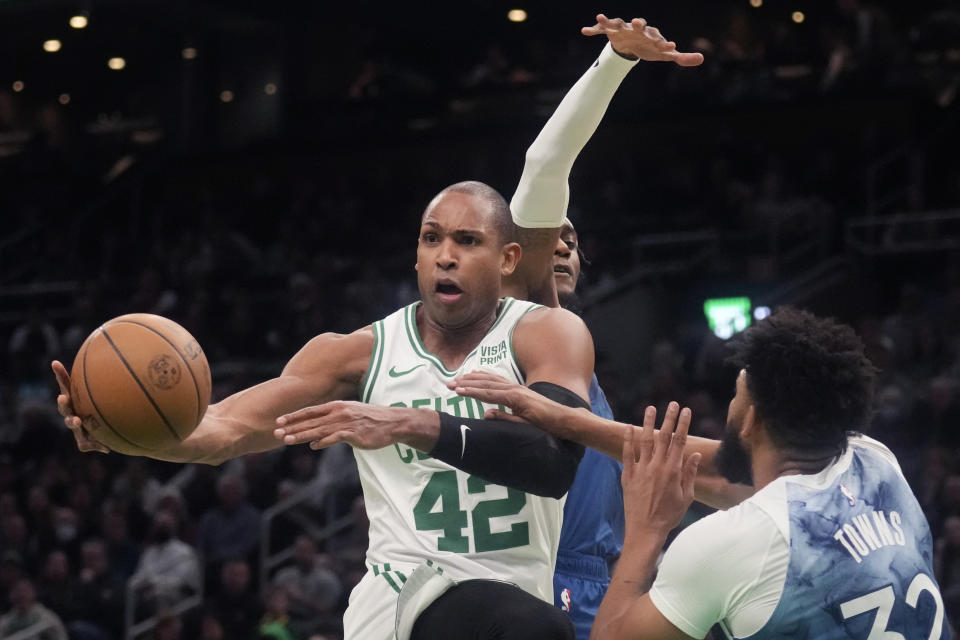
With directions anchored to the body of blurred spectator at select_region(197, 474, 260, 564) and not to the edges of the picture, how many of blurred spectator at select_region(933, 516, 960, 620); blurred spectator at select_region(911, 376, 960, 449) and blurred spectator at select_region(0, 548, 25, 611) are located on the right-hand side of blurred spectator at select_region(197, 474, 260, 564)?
1

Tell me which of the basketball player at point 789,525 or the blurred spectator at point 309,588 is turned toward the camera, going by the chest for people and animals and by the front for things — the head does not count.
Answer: the blurred spectator

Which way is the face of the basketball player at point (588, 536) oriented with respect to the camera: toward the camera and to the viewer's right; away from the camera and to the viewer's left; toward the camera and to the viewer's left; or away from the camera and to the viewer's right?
toward the camera and to the viewer's left

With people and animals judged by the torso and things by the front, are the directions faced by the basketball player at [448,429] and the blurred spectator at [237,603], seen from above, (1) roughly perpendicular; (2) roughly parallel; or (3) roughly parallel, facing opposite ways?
roughly parallel

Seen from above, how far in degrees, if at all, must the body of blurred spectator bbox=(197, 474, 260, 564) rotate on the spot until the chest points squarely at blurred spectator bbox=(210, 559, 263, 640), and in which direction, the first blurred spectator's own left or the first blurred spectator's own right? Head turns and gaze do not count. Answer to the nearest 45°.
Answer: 0° — they already face them

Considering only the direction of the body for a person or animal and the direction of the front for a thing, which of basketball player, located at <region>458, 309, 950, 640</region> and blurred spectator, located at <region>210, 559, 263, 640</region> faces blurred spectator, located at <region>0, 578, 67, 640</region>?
the basketball player

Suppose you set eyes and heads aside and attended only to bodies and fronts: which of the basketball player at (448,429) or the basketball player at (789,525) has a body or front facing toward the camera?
the basketball player at (448,429)

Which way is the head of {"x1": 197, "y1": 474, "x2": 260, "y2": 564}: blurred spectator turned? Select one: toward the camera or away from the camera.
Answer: toward the camera

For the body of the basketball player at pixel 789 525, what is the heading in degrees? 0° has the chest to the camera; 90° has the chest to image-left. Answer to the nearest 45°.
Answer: approximately 135°

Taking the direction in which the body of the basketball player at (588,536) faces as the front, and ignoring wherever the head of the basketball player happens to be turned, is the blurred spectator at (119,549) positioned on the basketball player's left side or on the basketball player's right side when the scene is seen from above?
on the basketball player's right side

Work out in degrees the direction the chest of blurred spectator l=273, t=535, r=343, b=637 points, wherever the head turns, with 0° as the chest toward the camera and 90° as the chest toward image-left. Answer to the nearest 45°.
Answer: approximately 0°

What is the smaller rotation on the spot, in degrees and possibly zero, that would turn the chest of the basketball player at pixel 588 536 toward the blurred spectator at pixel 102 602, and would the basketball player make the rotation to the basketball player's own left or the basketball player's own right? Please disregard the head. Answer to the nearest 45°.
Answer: approximately 90° to the basketball player's own right

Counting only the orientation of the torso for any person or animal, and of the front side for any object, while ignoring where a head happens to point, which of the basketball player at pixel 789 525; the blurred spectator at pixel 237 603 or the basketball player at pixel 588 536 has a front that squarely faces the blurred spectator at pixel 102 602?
the basketball player at pixel 789 525

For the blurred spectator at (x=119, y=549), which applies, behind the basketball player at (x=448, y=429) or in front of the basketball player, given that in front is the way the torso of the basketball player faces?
behind

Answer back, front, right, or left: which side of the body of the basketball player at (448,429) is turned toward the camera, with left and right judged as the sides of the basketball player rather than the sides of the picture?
front

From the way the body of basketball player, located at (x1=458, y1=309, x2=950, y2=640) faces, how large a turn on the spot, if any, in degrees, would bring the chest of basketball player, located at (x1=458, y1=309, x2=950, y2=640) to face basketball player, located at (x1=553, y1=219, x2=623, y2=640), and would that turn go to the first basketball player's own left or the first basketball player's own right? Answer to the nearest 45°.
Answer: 0° — they already face them

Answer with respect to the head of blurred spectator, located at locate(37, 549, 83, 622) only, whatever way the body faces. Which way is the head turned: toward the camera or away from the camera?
toward the camera
